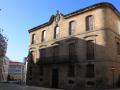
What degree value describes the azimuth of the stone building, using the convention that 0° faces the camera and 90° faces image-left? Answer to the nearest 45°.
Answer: approximately 45°
